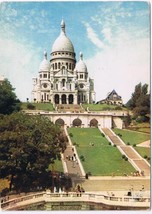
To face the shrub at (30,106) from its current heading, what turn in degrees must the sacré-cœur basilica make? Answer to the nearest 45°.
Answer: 0° — it already faces it

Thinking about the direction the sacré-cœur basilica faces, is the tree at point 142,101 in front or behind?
in front

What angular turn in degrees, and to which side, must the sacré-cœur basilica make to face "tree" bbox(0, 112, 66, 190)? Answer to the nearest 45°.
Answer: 0° — it already faces it

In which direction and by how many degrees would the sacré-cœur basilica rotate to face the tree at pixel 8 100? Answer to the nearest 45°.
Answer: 0° — it already faces it

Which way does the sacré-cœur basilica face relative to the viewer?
toward the camera

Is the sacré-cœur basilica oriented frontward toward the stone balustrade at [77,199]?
yes
